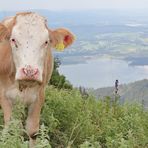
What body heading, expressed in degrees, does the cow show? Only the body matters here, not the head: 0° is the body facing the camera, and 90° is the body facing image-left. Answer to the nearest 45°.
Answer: approximately 0°
